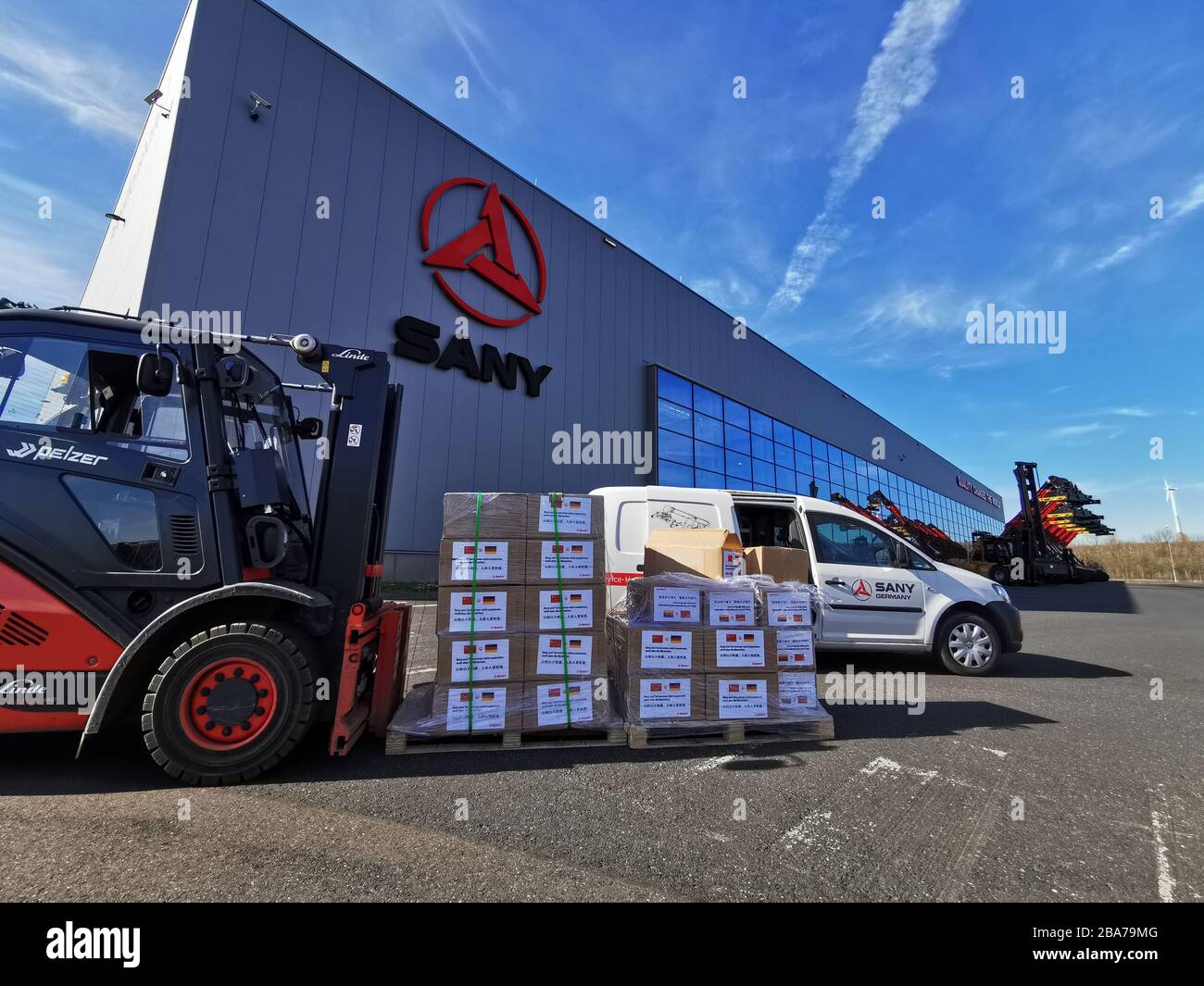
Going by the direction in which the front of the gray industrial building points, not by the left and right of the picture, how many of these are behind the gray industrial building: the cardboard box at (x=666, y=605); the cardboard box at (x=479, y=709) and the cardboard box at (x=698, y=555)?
0

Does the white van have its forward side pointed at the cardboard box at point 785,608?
no

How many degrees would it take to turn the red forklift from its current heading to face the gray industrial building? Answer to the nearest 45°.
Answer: approximately 90° to its left

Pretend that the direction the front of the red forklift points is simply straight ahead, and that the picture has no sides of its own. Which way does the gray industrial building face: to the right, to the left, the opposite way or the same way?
to the right

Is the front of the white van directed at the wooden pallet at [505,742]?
no

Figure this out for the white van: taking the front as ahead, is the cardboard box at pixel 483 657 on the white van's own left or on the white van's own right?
on the white van's own right

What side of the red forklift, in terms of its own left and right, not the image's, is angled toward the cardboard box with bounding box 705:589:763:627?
front

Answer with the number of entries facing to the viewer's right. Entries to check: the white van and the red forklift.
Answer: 2

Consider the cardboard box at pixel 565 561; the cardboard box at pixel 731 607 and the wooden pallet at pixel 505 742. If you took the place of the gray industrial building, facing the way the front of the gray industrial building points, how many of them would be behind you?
0

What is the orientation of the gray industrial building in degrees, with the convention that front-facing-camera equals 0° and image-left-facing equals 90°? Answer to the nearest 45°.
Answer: approximately 315°

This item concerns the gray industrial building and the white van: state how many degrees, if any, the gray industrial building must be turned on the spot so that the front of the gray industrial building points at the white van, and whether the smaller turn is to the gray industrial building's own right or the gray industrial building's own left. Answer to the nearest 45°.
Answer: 0° — it already faces it

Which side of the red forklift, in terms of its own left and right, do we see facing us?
right

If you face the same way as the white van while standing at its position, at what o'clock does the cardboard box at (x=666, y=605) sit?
The cardboard box is roughly at 4 o'clock from the white van.

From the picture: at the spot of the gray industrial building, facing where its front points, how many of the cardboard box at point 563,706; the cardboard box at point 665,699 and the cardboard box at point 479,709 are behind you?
0

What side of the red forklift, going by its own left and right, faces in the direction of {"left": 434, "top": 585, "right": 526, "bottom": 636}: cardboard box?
front

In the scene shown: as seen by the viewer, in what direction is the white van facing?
to the viewer's right

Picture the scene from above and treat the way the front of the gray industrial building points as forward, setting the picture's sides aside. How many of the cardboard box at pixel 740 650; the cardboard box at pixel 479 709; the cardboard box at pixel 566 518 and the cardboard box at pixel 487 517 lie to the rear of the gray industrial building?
0
